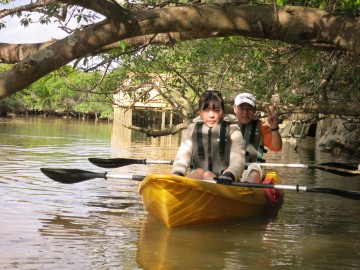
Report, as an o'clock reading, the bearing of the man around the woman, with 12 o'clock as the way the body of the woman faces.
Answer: The man is roughly at 7 o'clock from the woman.

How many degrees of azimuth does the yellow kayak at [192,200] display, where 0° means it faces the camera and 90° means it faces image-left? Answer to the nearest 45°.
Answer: approximately 45°

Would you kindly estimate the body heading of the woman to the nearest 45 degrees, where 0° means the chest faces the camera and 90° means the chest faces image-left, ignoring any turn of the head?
approximately 0°

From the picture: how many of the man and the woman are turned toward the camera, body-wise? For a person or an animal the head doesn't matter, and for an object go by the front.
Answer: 2
